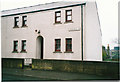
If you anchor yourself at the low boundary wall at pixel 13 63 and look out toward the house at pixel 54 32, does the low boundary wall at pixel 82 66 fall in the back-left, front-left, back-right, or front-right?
front-right

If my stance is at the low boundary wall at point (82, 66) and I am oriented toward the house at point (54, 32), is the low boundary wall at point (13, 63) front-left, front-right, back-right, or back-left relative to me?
front-left

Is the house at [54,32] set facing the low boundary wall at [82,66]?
no

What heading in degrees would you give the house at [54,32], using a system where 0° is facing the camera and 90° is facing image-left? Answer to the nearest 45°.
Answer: approximately 45°

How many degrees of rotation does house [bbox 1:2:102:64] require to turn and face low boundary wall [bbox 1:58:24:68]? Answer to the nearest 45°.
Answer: approximately 45° to its right
